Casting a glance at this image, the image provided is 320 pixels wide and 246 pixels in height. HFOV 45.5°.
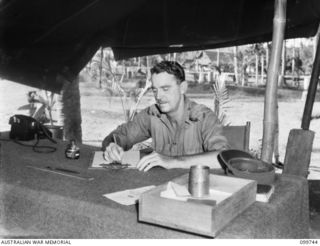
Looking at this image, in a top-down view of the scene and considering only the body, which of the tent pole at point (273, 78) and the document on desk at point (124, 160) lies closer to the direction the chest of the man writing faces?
the document on desk

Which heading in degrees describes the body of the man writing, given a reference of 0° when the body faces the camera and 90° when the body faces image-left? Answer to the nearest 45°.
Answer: approximately 45°

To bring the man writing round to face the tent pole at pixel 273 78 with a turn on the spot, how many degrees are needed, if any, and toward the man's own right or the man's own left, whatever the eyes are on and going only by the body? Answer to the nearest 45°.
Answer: approximately 135° to the man's own left

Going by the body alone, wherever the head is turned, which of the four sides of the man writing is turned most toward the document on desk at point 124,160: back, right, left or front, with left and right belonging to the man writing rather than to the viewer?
front

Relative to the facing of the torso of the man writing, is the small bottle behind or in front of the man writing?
in front

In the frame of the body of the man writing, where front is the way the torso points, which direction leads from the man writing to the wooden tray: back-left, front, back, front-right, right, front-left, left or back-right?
front-left
